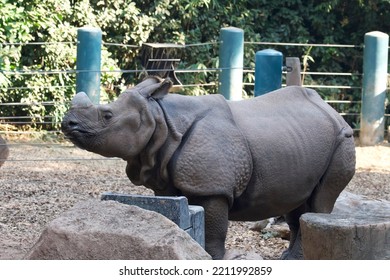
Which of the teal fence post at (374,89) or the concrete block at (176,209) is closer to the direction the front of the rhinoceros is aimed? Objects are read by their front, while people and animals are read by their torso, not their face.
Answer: the concrete block

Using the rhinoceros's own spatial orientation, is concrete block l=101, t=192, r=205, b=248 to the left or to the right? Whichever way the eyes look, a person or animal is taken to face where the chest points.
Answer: on its left

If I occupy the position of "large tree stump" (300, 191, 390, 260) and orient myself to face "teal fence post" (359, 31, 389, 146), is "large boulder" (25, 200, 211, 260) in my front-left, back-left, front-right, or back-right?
back-left

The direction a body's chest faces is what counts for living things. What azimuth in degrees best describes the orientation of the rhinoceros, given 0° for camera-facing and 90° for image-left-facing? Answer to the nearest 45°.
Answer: approximately 90°

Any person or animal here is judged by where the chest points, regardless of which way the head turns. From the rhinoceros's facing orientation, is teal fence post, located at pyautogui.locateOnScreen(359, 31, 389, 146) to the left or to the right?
on its right

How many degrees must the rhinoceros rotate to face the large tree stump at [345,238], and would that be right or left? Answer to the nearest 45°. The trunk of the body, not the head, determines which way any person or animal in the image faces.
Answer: approximately 135° to its left
